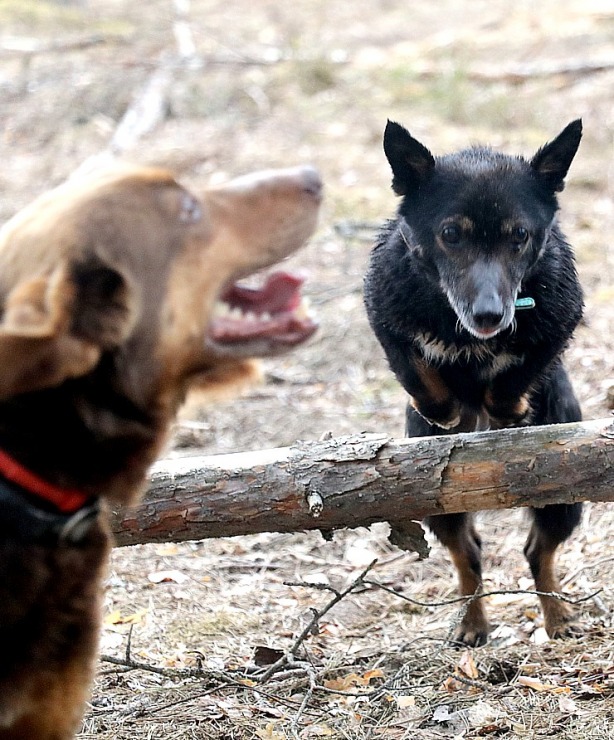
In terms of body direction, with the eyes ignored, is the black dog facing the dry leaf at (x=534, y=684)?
yes

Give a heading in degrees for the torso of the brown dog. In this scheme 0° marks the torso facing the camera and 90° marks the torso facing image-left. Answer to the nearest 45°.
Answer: approximately 270°

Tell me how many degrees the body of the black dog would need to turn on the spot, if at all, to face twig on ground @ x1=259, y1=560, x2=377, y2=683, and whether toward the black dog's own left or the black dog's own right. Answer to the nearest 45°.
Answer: approximately 45° to the black dog's own right

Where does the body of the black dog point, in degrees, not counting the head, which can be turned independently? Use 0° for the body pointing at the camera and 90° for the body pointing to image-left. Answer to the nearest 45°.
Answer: approximately 0°
